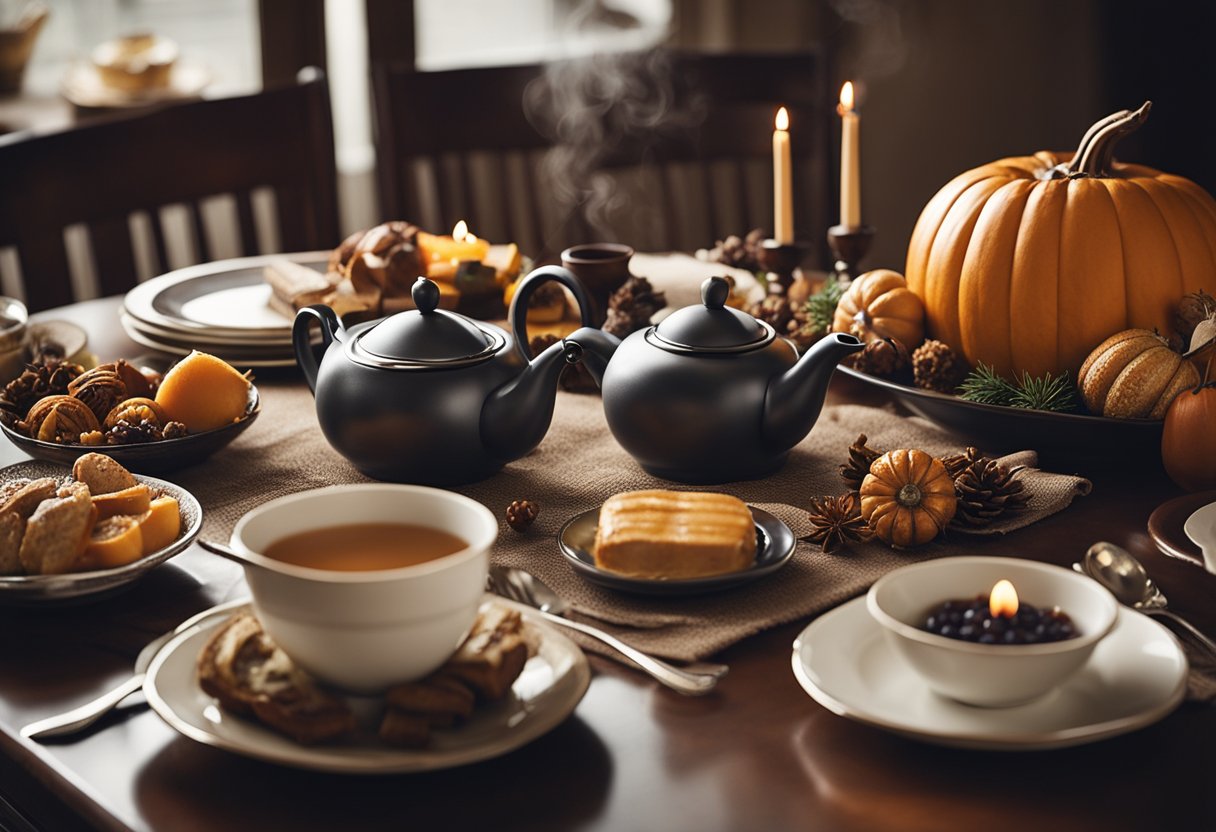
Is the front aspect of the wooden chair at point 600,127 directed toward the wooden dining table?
yes

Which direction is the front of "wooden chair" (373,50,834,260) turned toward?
toward the camera

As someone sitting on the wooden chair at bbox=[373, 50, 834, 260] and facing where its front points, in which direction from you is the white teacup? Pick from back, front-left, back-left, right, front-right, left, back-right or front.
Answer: front

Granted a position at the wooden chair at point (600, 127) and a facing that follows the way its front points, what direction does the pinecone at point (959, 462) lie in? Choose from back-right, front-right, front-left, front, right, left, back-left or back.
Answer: front

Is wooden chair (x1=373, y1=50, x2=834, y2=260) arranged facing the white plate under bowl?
yes

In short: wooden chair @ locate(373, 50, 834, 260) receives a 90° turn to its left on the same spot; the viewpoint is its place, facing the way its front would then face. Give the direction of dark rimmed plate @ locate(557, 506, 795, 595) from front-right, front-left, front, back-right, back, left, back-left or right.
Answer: right

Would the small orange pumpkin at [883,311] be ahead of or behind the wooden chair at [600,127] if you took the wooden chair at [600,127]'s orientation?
ahead

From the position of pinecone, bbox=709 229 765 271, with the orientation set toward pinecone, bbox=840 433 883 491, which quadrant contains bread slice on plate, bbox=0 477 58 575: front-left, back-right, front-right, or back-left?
front-right

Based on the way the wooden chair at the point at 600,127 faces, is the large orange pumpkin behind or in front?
in front

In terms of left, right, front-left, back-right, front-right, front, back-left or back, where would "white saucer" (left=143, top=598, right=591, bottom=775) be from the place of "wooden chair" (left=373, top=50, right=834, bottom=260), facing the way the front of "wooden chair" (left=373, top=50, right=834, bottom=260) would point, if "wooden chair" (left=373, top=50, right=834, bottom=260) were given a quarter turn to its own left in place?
right

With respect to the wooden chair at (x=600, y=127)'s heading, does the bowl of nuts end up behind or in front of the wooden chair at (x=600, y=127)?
in front

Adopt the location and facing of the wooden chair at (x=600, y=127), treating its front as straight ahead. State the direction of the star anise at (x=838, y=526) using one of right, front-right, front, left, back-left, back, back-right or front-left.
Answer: front

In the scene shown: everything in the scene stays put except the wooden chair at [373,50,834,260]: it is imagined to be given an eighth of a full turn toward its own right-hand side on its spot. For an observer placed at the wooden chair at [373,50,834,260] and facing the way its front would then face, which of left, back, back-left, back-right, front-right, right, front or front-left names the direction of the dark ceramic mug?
front-left
